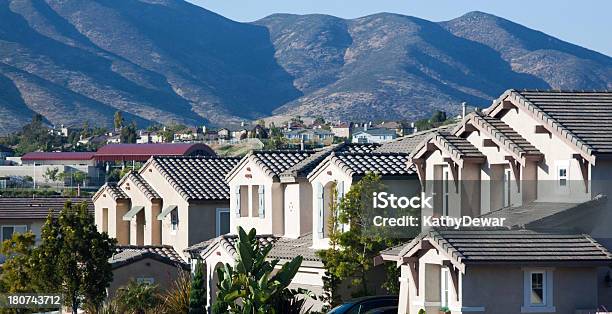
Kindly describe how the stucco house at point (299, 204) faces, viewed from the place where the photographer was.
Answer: facing the viewer and to the left of the viewer

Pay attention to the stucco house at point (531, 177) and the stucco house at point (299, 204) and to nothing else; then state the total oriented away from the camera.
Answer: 0

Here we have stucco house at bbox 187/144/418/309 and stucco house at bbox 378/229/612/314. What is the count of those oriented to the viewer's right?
0

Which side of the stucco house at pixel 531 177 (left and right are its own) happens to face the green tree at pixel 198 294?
right

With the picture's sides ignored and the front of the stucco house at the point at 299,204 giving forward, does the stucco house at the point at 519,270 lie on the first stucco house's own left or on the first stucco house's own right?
on the first stucco house's own left

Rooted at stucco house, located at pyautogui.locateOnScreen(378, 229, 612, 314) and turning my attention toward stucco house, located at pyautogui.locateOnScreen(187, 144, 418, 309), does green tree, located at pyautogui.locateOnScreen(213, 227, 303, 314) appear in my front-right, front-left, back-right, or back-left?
front-left

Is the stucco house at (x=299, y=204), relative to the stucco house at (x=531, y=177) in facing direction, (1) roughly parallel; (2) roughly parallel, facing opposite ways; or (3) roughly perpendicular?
roughly parallel

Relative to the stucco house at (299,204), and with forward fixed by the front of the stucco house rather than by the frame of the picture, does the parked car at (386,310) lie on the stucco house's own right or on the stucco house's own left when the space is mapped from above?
on the stucco house's own left

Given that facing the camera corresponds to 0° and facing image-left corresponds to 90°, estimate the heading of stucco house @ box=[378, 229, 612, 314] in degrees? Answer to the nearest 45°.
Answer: approximately 45°

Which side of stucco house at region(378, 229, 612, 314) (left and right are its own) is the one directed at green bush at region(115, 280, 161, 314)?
right
